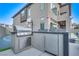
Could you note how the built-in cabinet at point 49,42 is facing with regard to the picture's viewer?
facing the viewer and to the left of the viewer
